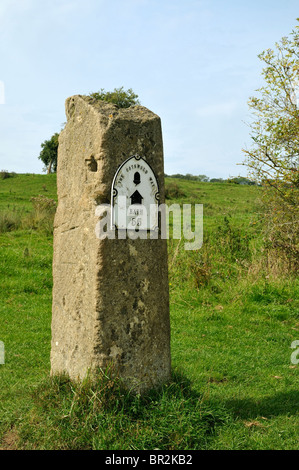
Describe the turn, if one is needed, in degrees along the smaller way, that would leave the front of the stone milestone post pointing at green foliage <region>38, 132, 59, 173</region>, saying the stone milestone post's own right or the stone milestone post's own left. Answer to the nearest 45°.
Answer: approximately 135° to the stone milestone post's own left

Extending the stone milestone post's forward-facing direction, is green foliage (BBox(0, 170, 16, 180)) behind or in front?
behind

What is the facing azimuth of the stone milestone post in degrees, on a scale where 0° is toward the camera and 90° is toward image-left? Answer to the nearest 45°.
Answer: approximately 315°

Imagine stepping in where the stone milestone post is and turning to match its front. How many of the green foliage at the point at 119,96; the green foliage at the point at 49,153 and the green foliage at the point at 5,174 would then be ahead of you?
0
